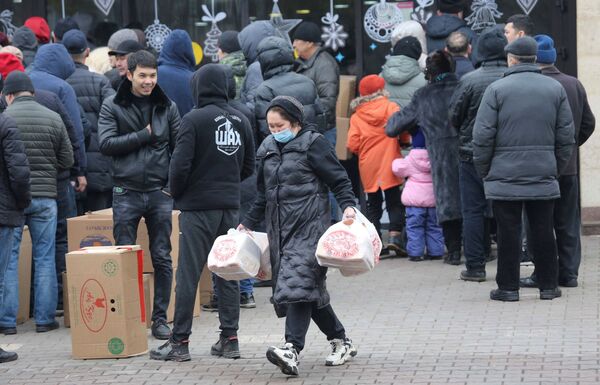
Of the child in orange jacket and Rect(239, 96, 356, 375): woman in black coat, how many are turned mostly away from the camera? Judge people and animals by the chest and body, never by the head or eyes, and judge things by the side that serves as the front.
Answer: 1

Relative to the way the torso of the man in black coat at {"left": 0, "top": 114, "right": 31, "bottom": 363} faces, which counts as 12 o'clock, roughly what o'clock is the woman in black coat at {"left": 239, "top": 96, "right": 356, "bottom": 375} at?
The woman in black coat is roughly at 3 o'clock from the man in black coat.

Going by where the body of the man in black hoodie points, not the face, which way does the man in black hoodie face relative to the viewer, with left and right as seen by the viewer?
facing away from the viewer and to the left of the viewer

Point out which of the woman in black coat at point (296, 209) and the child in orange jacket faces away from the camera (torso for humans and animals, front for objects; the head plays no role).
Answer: the child in orange jacket

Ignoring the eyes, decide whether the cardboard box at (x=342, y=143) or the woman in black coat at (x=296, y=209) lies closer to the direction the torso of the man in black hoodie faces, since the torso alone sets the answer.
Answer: the cardboard box

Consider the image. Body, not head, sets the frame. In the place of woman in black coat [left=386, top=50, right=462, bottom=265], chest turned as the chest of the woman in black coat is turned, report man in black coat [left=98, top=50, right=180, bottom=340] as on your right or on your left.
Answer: on your left

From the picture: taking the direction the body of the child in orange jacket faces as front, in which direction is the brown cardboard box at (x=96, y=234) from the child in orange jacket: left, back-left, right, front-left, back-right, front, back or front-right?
back-left

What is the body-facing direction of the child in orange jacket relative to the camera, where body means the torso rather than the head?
away from the camera

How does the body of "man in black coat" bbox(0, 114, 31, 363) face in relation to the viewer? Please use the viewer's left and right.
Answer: facing away from the viewer and to the right of the viewer

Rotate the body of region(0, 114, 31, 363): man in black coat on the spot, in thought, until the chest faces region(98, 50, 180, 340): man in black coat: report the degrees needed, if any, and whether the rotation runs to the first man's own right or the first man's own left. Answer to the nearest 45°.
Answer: approximately 45° to the first man's own right

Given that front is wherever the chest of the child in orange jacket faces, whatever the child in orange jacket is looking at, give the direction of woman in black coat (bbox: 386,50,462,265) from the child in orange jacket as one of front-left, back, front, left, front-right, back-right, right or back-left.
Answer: back-right
